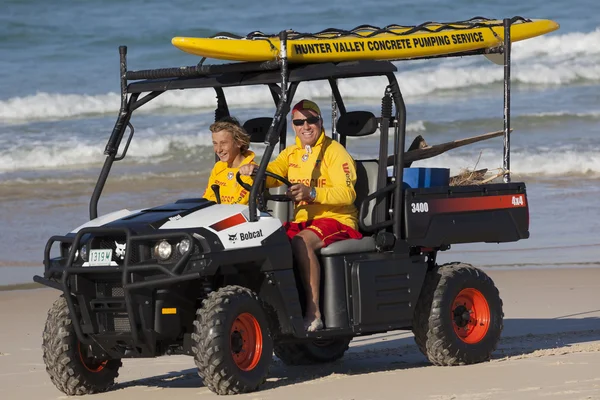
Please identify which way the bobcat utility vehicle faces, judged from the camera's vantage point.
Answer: facing the viewer and to the left of the viewer

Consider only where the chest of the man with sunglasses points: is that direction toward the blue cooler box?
no
